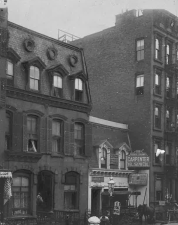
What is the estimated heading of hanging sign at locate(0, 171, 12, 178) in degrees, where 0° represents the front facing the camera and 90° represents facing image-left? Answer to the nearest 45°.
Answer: approximately 0°

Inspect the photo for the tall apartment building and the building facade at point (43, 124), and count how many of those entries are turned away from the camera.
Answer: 0

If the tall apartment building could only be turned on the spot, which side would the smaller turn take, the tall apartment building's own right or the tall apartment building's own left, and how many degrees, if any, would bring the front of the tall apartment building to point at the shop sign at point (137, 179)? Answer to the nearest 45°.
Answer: approximately 45° to the tall apartment building's own right

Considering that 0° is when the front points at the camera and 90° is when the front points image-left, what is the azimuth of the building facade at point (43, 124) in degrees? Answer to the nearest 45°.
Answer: approximately 315°
